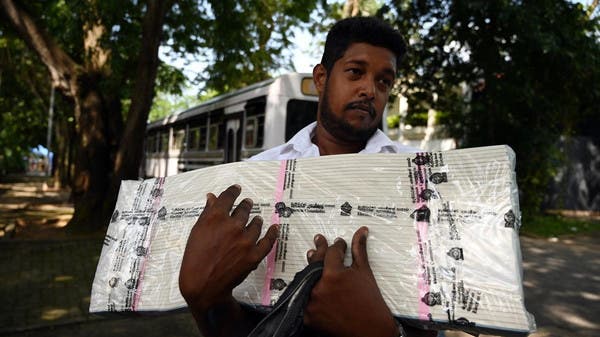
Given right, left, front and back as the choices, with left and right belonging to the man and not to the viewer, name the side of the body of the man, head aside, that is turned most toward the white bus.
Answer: back

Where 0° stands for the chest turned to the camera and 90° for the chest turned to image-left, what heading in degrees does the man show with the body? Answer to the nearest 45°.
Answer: approximately 0°

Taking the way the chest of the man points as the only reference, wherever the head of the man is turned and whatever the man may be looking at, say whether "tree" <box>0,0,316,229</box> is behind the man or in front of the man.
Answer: behind
